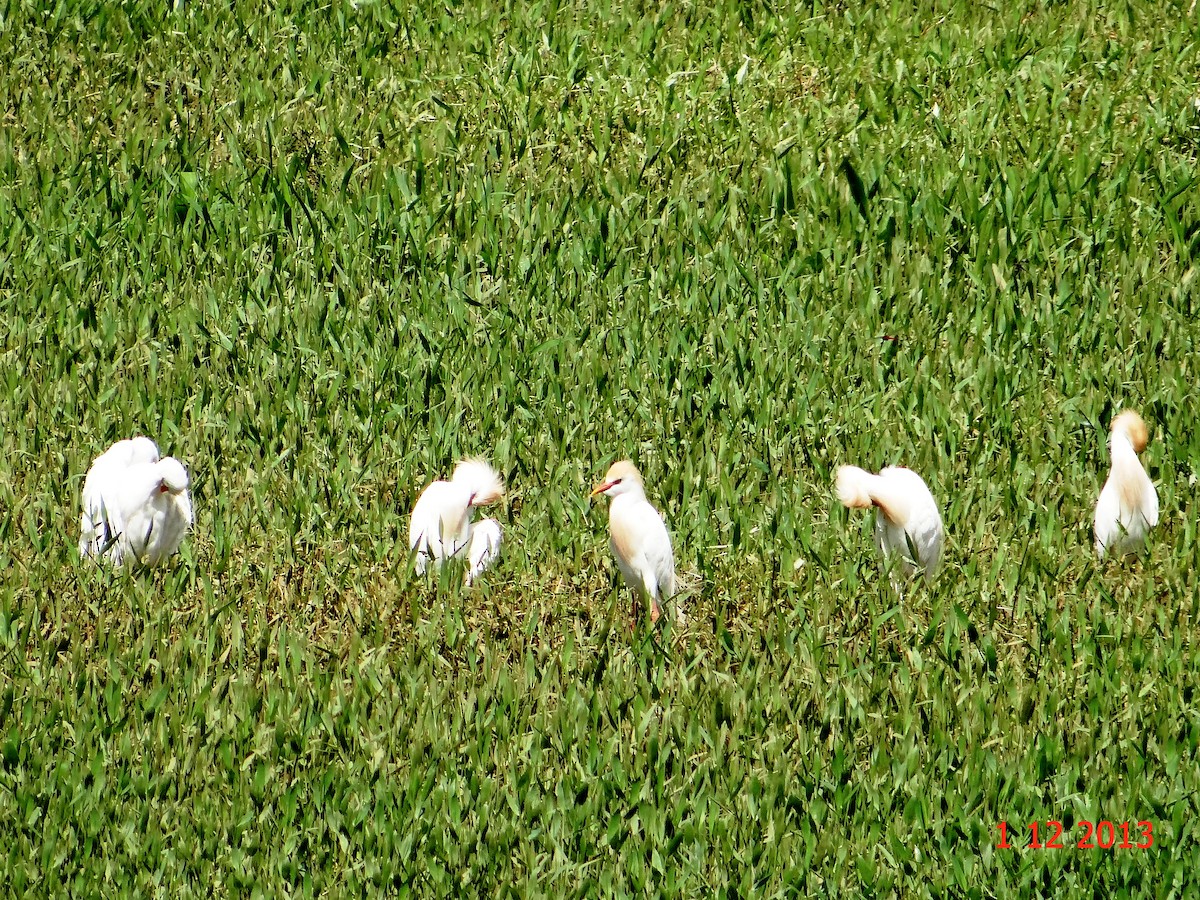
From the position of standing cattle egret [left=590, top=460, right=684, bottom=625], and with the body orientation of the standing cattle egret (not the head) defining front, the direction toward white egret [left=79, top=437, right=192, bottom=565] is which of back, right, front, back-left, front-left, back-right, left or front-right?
front-right

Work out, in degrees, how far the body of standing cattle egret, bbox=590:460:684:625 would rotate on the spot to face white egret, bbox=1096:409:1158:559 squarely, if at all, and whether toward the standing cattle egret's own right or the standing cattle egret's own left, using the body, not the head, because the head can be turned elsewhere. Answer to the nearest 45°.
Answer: approximately 135° to the standing cattle egret's own left

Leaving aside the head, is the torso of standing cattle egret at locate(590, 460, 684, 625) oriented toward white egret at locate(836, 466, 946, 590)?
no
